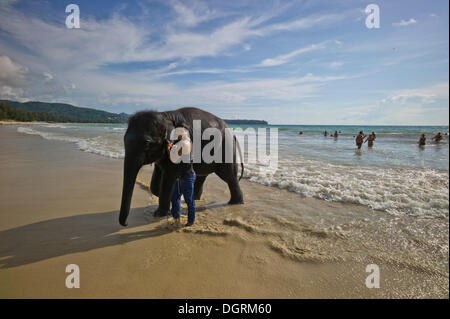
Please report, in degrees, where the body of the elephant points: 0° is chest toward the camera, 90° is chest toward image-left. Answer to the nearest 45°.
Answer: approximately 45°
